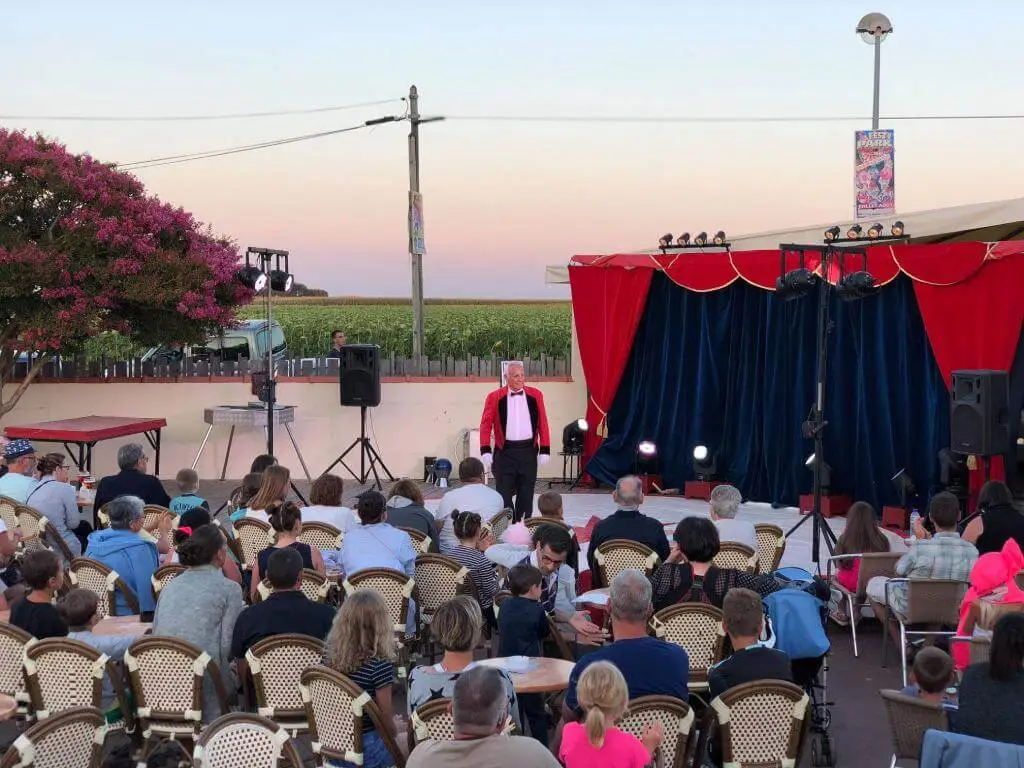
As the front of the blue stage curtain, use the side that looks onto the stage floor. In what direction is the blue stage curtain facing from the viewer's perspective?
toward the camera

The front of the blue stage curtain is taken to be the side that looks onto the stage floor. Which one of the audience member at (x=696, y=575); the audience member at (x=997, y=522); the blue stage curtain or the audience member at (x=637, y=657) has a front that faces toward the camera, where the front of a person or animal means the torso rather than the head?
the blue stage curtain

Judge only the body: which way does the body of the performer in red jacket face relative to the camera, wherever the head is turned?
toward the camera

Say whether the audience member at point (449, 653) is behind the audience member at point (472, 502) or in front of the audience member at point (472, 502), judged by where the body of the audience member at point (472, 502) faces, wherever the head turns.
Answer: behind

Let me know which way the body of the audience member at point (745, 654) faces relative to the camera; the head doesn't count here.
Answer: away from the camera

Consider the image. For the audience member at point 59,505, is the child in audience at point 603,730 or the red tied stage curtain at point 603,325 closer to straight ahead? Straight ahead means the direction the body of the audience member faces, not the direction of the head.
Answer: the red tied stage curtain

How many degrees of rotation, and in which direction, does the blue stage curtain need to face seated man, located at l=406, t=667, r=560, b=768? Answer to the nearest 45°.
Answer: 0° — it already faces them

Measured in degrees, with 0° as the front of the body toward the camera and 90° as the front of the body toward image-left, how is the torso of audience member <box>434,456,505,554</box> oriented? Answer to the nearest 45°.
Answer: approximately 180°

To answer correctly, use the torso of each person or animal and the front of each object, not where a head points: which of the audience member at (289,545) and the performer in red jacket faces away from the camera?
the audience member

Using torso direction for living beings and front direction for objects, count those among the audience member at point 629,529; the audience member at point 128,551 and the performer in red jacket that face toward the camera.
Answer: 1

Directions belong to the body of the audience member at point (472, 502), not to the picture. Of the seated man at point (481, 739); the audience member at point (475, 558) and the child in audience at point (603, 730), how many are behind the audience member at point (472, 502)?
3

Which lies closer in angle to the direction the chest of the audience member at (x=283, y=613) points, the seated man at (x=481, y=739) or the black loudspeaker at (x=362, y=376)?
the black loudspeaker

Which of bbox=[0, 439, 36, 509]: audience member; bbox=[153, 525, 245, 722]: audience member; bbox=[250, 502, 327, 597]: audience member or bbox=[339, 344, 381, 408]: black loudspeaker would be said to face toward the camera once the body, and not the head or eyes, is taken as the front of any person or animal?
the black loudspeaker

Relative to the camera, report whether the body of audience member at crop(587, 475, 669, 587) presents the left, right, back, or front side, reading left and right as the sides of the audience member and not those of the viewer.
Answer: back

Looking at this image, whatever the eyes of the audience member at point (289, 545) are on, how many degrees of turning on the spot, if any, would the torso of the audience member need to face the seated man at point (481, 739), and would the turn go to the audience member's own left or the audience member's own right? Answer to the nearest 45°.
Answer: approximately 180°

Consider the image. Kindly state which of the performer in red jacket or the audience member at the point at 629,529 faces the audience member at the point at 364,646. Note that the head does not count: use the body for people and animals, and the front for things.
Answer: the performer in red jacket

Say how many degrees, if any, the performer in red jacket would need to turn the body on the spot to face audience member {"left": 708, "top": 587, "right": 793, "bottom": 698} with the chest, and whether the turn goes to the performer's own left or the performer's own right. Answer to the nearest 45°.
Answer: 0° — they already face them

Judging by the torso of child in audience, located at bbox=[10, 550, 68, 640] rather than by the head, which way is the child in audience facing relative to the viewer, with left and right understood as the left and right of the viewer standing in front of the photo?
facing away from the viewer and to the right of the viewer
